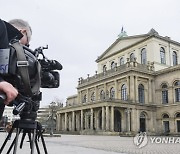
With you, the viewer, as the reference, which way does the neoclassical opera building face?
facing the viewer and to the left of the viewer

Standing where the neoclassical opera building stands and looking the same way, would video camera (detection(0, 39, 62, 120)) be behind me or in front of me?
in front
